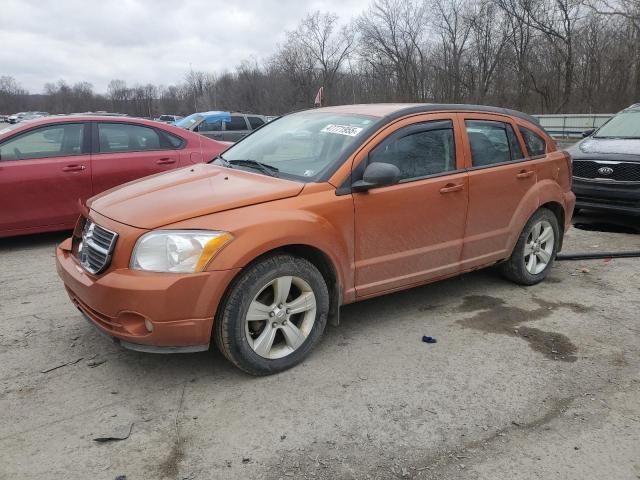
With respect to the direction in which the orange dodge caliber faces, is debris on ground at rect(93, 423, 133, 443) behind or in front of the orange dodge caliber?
in front

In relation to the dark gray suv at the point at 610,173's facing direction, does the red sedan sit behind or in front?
in front

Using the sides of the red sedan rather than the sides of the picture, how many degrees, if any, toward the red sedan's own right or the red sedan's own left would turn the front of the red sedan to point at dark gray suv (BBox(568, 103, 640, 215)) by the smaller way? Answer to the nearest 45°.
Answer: approximately 180°

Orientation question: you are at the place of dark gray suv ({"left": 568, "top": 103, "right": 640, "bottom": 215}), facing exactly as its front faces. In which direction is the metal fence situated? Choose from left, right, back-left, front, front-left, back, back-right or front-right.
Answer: back-right

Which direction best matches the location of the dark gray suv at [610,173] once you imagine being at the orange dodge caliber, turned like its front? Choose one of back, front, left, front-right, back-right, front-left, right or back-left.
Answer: back

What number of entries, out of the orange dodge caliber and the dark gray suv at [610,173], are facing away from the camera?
0

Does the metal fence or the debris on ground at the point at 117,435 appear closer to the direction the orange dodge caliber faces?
the debris on ground

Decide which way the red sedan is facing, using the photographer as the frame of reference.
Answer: facing to the left of the viewer
